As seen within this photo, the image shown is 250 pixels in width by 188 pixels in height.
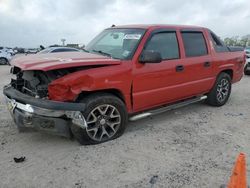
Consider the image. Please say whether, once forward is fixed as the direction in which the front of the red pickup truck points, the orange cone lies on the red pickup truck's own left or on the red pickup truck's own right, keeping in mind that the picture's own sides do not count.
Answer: on the red pickup truck's own left

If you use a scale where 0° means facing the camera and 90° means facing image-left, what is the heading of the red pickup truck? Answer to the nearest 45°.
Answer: approximately 45°

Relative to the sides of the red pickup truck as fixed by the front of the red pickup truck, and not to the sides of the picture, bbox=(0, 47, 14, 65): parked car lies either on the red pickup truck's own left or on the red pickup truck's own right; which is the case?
on the red pickup truck's own right
